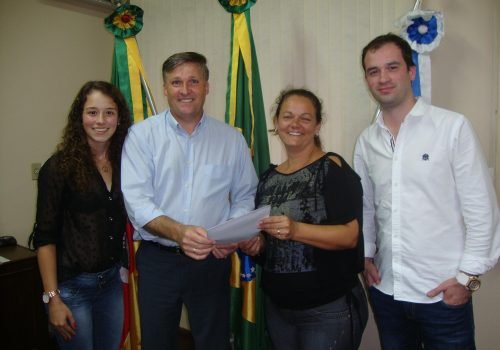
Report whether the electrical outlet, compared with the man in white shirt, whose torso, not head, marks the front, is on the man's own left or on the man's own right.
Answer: on the man's own right

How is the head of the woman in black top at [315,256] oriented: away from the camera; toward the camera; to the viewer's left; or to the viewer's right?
toward the camera

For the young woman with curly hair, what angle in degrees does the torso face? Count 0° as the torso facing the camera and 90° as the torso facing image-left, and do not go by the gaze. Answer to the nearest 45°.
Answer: approximately 315°

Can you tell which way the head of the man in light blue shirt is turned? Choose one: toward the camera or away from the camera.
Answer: toward the camera

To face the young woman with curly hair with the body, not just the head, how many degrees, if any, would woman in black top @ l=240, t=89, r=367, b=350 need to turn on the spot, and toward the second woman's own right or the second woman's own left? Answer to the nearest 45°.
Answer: approximately 45° to the second woman's own right

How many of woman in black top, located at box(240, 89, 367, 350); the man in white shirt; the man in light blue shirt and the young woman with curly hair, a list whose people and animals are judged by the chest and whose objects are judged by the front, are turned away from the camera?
0

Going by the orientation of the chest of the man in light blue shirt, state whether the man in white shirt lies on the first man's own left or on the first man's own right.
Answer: on the first man's own left

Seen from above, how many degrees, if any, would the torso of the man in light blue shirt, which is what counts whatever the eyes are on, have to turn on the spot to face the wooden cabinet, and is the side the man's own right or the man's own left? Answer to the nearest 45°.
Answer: approximately 135° to the man's own right

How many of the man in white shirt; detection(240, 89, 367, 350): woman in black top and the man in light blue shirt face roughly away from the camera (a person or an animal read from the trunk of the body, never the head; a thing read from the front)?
0

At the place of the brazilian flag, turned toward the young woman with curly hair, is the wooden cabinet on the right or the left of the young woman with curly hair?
right

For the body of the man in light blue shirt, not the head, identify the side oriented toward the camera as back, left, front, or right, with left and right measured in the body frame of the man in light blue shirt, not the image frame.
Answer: front

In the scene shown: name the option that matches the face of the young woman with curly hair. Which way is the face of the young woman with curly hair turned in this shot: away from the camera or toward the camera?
toward the camera

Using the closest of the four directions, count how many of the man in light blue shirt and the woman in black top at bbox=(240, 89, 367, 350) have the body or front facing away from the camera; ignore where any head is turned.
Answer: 0

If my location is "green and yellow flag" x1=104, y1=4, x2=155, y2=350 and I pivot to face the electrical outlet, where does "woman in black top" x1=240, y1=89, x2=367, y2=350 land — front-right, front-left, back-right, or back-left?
back-left

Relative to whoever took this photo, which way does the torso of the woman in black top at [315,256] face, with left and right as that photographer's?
facing the viewer and to the left of the viewer
